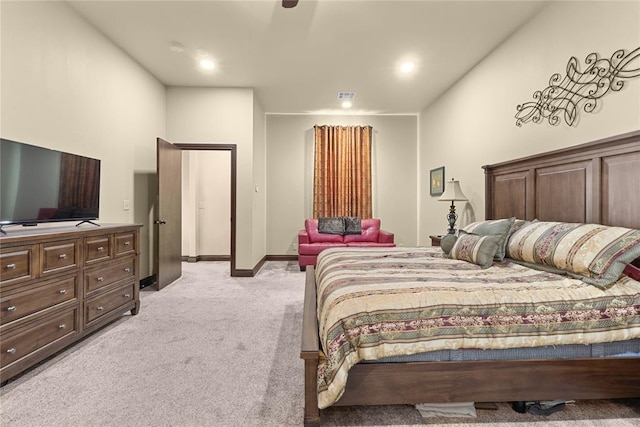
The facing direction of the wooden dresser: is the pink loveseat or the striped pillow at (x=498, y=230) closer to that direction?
the striped pillow

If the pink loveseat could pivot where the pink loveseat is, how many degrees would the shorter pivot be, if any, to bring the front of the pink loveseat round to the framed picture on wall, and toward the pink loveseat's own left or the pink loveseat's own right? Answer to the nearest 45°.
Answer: approximately 90° to the pink loveseat's own left

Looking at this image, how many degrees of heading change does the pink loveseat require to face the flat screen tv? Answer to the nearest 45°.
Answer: approximately 45° to its right

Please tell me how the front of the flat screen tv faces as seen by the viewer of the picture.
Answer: facing the viewer and to the right of the viewer

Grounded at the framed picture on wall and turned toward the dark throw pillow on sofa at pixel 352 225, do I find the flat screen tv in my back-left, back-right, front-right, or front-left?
front-left

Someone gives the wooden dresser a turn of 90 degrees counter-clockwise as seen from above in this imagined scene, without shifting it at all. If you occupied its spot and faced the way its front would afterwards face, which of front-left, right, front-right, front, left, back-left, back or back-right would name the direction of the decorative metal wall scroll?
right

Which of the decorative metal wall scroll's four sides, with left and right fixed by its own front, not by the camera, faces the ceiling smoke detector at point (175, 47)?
front

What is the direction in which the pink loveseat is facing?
toward the camera

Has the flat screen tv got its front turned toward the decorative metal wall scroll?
yes

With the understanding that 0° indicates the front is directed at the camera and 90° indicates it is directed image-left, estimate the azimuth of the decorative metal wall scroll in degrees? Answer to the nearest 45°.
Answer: approximately 45°

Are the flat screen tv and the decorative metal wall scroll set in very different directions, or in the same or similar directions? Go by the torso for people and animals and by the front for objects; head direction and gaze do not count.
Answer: very different directions

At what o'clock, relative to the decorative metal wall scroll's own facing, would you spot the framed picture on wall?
The framed picture on wall is roughly at 3 o'clock from the decorative metal wall scroll.

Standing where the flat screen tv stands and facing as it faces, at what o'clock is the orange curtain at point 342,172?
The orange curtain is roughly at 10 o'clock from the flat screen tv.

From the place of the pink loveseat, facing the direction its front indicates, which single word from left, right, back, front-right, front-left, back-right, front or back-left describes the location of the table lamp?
front-left

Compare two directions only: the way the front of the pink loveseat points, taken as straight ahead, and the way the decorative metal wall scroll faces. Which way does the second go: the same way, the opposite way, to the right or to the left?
to the right

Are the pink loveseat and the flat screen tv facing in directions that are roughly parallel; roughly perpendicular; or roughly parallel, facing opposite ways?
roughly perpendicular

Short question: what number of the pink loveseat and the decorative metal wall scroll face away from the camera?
0
